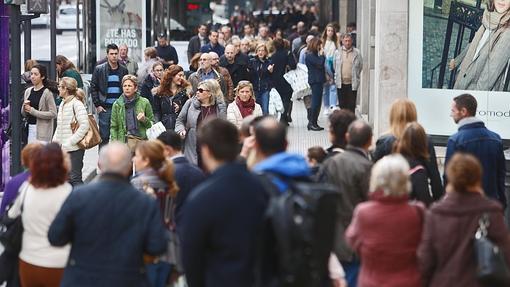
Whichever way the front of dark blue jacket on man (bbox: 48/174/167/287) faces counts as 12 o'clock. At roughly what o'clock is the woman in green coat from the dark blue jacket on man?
The woman in green coat is roughly at 12 o'clock from the dark blue jacket on man.

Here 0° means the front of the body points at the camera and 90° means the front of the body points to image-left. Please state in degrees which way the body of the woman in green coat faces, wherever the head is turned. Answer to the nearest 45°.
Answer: approximately 0°

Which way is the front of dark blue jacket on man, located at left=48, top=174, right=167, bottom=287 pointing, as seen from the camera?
away from the camera

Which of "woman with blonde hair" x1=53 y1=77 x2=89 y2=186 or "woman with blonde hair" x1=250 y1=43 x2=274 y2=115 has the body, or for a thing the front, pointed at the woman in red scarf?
"woman with blonde hair" x1=250 y1=43 x2=274 y2=115

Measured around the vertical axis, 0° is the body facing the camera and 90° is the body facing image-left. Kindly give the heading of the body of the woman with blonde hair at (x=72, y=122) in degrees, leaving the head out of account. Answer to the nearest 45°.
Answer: approximately 45°

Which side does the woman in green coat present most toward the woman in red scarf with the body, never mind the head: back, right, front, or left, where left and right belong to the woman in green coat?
left

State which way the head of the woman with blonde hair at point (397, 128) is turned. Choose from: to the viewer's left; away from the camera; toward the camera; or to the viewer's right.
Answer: away from the camera

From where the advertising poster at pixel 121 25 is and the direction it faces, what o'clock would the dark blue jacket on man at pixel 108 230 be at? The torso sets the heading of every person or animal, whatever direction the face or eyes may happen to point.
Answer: The dark blue jacket on man is roughly at 12 o'clock from the advertising poster.
